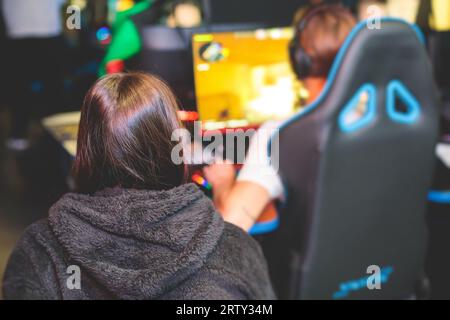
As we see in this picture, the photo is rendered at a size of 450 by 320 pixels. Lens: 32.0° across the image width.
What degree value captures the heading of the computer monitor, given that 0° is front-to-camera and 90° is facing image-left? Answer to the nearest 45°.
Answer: approximately 0°

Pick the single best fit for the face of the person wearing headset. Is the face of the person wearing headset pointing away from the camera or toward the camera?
away from the camera

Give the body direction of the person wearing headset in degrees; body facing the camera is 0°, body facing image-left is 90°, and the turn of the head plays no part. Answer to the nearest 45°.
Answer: approximately 135°

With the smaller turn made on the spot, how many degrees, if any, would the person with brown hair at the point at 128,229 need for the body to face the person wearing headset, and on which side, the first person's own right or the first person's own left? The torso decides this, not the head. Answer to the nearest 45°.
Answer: approximately 45° to the first person's own right

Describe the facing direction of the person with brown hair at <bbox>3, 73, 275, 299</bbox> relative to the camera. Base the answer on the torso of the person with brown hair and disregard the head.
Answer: away from the camera

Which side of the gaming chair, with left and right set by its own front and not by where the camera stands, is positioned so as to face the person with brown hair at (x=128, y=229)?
left

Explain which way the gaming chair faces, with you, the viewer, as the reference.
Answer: facing away from the viewer and to the left of the viewer

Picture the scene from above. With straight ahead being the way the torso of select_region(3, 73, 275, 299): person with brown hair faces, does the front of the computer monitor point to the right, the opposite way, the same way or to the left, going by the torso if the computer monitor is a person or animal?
the opposite way

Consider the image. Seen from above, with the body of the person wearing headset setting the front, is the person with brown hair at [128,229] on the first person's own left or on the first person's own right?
on the first person's own left

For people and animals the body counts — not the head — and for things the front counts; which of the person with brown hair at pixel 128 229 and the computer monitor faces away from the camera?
the person with brown hair

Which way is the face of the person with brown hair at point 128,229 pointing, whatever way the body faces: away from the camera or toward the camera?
away from the camera
